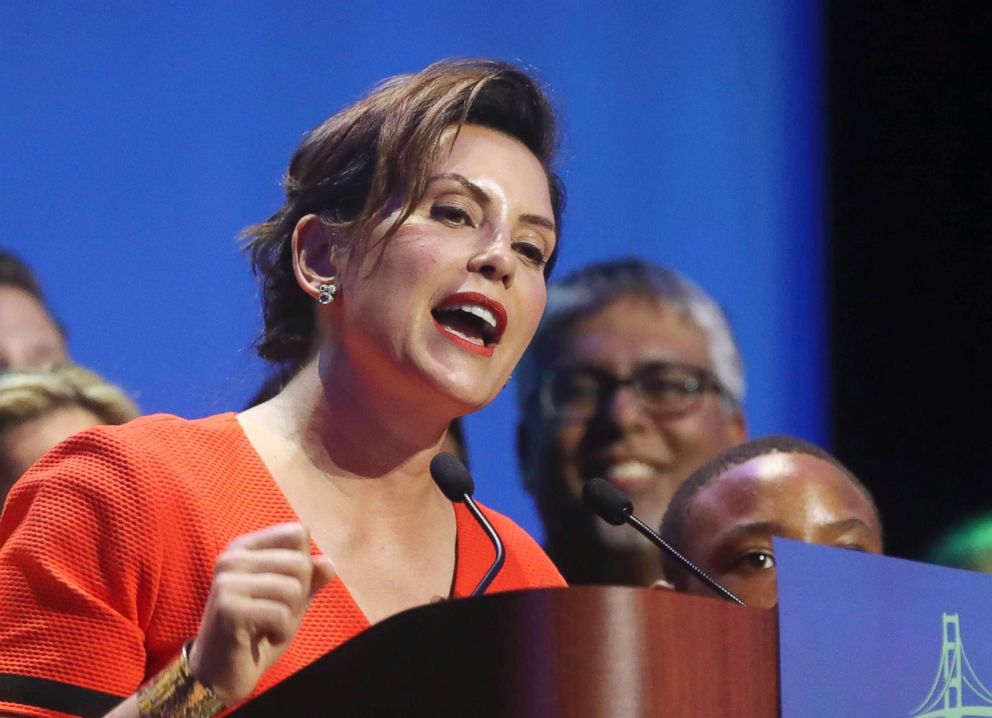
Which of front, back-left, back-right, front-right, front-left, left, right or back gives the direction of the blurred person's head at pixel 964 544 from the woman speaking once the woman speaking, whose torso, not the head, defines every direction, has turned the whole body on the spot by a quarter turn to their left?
front

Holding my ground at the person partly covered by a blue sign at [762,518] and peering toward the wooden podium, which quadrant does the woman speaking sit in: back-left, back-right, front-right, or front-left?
front-right

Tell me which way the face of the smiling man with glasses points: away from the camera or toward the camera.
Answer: toward the camera

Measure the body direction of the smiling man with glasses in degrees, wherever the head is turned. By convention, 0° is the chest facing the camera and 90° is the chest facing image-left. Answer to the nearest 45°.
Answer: approximately 0°

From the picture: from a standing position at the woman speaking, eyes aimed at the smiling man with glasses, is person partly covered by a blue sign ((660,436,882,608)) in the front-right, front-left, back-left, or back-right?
front-right

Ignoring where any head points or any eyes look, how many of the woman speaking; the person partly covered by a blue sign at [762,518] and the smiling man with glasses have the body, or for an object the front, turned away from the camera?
0

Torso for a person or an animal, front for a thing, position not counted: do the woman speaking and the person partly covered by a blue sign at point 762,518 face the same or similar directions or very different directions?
same or similar directions

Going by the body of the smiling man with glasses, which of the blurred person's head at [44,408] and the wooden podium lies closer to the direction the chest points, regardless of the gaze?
the wooden podium

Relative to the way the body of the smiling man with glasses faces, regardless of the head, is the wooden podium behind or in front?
in front

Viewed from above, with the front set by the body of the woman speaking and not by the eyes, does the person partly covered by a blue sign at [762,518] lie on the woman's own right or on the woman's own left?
on the woman's own left
